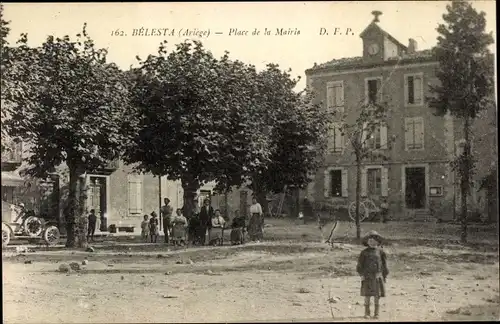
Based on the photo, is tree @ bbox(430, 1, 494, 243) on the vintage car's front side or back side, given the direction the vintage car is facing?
on the front side

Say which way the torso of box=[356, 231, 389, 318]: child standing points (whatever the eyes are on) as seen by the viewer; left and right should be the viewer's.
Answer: facing the viewer

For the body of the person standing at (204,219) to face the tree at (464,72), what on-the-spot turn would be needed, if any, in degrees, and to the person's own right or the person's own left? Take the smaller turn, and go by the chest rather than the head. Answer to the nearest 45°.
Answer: approximately 45° to the person's own left

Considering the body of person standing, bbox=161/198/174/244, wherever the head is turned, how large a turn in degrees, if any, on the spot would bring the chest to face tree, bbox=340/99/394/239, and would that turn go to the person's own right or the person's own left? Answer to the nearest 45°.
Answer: approximately 45° to the person's own left

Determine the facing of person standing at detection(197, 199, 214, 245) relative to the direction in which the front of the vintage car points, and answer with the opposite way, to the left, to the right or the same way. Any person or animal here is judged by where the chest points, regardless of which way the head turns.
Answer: to the right
